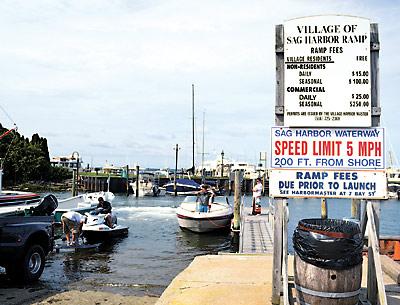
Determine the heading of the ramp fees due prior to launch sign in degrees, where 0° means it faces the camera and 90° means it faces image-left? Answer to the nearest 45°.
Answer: approximately 0°

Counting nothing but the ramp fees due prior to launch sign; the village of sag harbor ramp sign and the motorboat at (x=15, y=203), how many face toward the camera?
2

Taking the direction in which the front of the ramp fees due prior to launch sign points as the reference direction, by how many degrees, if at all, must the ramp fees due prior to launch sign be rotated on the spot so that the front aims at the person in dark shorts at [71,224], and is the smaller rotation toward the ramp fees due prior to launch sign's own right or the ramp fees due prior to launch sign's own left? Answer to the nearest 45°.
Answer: approximately 135° to the ramp fees due prior to launch sign's own right

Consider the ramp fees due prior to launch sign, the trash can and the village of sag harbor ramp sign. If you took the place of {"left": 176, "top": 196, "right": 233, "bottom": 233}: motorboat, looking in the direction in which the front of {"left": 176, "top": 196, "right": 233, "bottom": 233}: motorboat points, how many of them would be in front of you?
3

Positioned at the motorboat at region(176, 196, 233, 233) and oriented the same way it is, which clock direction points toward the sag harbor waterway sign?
The sag harbor waterway sign is roughly at 12 o'clock from the motorboat.

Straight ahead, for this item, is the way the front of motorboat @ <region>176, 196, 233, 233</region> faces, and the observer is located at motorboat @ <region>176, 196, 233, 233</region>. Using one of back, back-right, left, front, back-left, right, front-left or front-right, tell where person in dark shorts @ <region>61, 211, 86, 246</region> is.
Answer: front-right

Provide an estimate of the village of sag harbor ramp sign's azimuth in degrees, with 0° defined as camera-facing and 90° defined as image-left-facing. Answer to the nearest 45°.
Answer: approximately 0°

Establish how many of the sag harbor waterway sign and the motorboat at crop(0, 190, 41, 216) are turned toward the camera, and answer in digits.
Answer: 1

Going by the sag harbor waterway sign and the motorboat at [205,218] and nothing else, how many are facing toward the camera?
2
